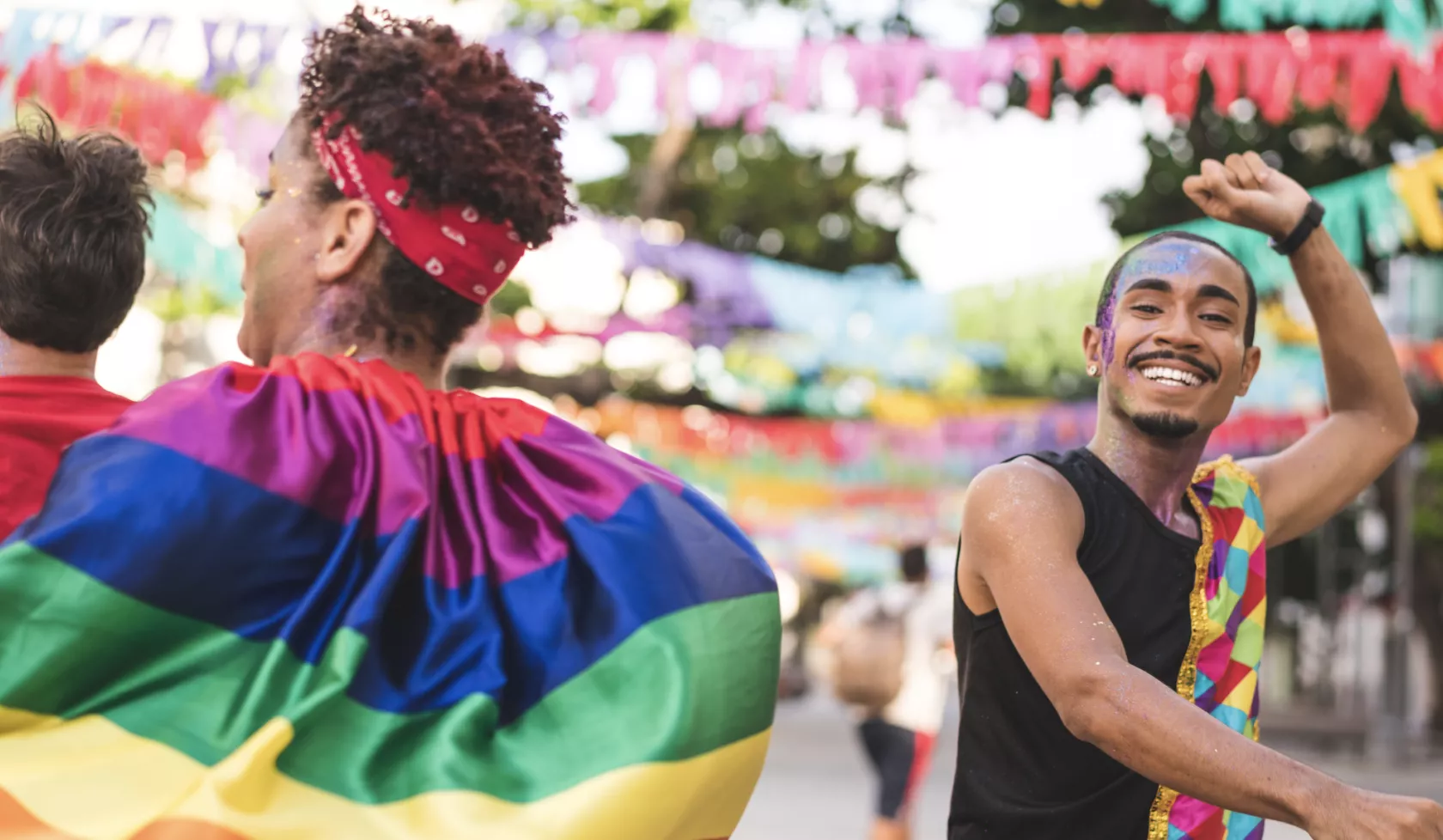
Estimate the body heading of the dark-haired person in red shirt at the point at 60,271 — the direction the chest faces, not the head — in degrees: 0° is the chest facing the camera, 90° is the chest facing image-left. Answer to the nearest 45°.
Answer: approximately 180°

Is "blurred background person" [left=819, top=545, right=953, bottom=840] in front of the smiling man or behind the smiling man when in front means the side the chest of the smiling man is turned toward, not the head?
behind

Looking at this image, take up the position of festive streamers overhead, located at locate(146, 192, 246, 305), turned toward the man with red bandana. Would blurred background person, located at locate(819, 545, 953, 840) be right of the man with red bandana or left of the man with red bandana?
left

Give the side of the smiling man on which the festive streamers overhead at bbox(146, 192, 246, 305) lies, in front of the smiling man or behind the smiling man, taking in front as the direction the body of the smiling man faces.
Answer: behind

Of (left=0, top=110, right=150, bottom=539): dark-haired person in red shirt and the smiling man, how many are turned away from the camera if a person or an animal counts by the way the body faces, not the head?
1

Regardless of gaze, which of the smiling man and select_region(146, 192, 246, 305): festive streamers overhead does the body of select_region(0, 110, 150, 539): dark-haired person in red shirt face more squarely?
the festive streamers overhead

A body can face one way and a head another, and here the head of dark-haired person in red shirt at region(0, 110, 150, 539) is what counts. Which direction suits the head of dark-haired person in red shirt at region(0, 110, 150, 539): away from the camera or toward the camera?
away from the camera

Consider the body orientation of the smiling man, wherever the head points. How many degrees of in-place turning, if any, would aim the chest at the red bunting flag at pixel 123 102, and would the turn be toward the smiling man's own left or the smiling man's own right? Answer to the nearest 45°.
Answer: approximately 180°

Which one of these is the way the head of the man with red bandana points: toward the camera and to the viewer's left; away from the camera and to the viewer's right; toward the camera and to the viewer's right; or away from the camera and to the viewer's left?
away from the camera and to the viewer's left

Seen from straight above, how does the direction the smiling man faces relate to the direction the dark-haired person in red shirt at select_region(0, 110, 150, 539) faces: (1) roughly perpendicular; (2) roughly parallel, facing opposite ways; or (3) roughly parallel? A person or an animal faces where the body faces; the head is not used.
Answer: roughly parallel, facing opposite ways

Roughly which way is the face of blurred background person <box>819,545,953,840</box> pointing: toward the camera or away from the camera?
away from the camera

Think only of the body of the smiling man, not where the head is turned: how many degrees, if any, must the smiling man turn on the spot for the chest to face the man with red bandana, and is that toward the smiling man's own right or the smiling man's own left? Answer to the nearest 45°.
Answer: approximately 90° to the smiling man's own right

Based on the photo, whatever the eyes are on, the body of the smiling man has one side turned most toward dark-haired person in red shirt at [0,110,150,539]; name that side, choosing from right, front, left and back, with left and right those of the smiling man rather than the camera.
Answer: right

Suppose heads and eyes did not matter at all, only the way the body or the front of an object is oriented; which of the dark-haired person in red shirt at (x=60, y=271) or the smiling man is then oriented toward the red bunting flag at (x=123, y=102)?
the dark-haired person in red shirt

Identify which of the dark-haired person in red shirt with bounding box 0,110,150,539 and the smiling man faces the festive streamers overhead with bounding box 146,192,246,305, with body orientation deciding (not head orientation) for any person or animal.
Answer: the dark-haired person in red shirt
